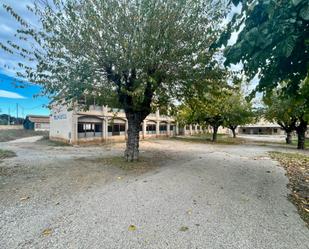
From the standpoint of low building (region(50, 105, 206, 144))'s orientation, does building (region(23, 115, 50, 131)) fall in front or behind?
behind

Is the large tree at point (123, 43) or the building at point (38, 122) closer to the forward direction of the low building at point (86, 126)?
the large tree

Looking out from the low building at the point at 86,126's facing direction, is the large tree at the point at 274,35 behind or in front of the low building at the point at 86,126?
in front

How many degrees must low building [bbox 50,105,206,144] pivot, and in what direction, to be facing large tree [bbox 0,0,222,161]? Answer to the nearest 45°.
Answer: approximately 45° to its right

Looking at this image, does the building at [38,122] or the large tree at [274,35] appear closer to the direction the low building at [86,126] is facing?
the large tree

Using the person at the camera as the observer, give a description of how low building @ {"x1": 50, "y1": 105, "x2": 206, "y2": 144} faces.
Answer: facing the viewer and to the right of the viewer
